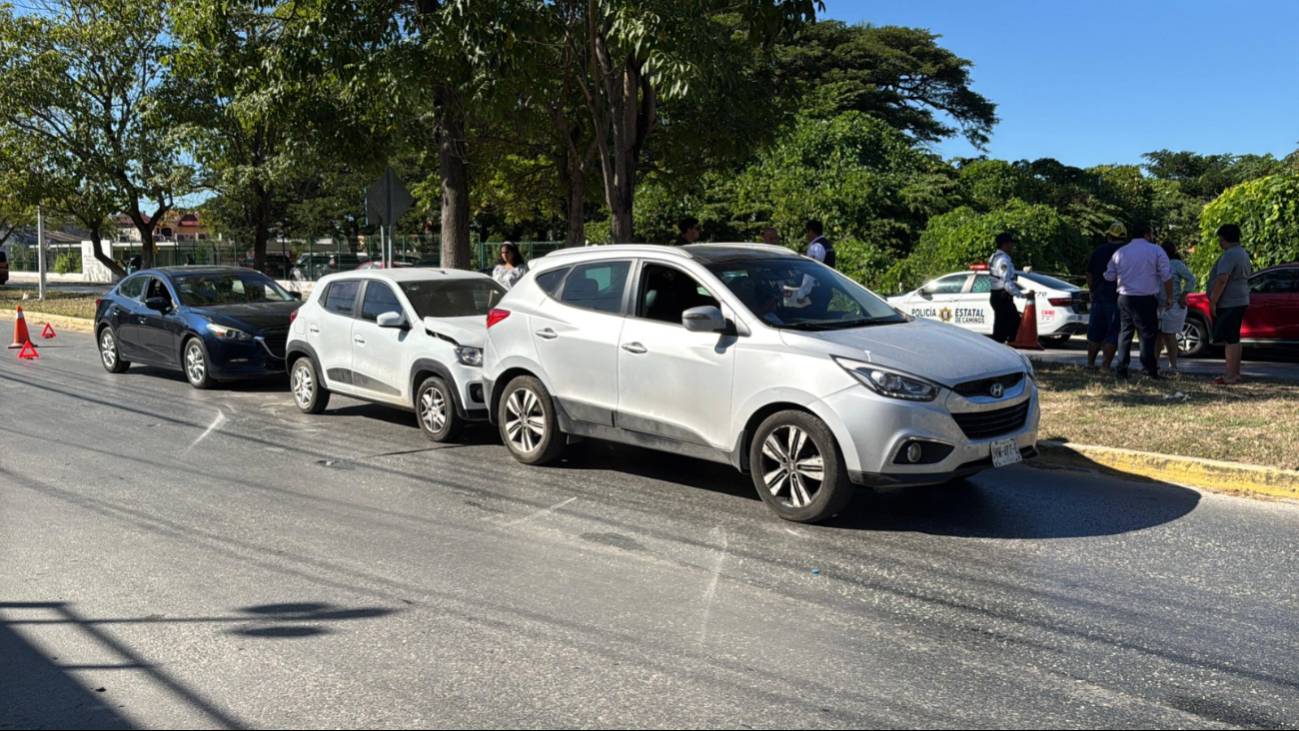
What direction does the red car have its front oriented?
to the viewer's left

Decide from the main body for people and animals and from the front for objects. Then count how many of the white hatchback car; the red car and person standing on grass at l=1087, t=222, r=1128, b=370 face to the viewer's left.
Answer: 1

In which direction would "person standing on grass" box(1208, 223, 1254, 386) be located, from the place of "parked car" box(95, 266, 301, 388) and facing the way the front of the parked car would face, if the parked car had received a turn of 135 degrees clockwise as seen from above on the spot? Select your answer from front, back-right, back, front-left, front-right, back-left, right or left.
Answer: back-left

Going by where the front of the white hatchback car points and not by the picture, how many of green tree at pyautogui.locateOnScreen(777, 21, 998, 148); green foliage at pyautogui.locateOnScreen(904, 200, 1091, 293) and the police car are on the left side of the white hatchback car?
3

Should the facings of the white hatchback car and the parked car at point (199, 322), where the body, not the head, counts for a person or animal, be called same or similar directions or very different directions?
same or similar directions

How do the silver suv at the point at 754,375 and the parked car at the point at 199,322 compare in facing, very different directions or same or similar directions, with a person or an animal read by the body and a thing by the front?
same or similar directions

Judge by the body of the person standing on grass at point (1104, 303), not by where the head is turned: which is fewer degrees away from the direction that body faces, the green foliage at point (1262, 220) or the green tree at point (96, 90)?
the green foliage

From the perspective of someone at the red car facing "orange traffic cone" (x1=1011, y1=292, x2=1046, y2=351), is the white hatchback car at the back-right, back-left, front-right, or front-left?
front-left

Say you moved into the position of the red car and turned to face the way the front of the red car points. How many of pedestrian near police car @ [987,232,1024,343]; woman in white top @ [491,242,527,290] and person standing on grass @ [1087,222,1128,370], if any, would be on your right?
0

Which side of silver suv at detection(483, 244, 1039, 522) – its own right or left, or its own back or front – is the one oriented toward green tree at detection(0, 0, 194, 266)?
back

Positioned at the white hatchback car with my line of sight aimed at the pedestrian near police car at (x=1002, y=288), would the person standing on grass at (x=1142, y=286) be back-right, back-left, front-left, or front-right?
front-right

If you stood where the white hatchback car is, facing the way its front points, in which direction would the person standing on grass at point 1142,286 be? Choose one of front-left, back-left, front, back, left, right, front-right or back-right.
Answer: front-left

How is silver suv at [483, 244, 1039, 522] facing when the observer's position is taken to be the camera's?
facing the viewer and to the right of the viewer

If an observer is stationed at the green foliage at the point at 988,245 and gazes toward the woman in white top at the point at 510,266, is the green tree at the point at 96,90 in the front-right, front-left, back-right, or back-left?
front-right

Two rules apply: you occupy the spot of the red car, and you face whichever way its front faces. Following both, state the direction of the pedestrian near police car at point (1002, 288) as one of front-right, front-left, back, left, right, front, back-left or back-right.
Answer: front-left
